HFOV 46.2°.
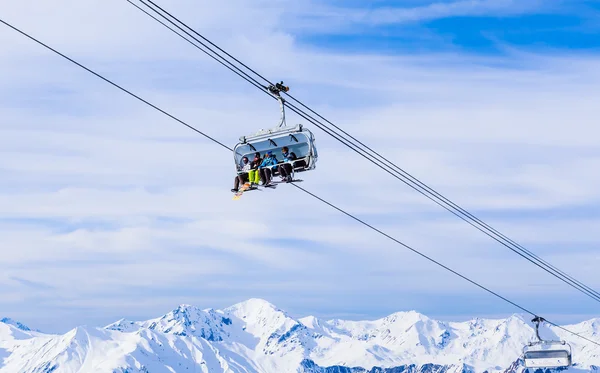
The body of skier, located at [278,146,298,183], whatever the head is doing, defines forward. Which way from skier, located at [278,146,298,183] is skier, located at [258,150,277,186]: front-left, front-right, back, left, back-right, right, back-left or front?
right

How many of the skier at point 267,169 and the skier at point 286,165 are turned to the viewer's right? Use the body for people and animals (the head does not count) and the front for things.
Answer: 0

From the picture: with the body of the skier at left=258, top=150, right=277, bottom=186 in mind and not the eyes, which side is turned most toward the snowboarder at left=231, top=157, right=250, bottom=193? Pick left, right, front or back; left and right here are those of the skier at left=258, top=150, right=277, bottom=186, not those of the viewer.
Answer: right

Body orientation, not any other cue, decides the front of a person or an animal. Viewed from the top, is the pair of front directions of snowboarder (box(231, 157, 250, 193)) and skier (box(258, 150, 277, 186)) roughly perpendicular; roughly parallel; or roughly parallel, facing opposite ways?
roughly parallel

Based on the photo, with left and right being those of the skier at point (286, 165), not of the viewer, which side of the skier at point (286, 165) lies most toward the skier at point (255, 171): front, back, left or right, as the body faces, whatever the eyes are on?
right

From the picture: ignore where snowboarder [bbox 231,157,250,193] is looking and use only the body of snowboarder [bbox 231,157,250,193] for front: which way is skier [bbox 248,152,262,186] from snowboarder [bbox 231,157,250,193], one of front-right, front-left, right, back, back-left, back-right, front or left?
left

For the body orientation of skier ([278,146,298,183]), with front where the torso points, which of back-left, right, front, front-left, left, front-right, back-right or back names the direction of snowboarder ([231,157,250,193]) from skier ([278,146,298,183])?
right

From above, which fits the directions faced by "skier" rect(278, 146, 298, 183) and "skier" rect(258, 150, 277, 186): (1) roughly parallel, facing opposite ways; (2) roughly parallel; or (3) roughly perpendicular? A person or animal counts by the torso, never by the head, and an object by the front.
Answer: roughly parallel

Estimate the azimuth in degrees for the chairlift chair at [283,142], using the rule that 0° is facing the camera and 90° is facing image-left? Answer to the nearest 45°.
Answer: approximately 45°

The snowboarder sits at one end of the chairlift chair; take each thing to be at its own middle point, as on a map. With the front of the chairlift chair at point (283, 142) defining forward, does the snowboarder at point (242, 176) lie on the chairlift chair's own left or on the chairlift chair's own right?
on the chairlift chair's own right

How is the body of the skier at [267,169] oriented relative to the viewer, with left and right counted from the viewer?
facing the viewer and to the left of the viewer
